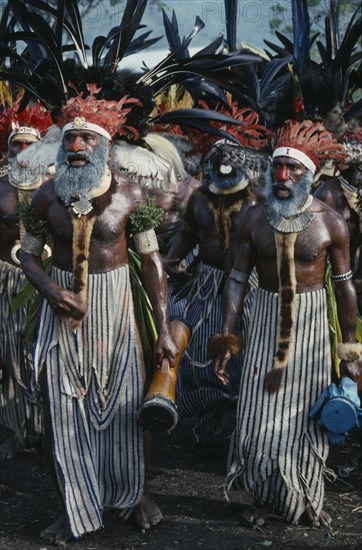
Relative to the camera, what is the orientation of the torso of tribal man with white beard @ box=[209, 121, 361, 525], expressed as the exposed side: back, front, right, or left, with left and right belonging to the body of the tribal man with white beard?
front

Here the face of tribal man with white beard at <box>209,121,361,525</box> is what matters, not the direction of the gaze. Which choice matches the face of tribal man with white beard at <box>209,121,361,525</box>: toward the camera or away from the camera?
toward the camera

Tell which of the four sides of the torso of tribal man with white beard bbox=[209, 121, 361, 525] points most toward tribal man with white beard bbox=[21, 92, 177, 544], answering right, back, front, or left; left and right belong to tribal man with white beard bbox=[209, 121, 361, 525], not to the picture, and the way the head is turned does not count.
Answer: right
